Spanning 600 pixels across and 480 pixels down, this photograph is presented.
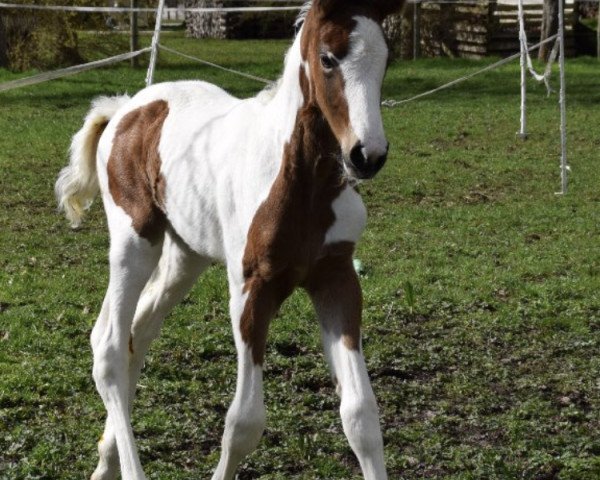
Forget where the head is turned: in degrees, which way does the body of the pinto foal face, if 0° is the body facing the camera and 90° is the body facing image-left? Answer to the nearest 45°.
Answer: approximately 315°

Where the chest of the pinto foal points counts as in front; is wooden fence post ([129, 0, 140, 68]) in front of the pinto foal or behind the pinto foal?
behind
